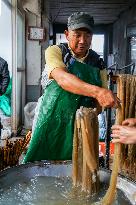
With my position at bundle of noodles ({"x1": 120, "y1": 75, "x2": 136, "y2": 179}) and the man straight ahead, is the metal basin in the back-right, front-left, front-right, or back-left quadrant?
front-left

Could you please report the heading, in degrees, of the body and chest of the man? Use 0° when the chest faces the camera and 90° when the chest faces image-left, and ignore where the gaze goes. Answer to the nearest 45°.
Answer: approximately 315°

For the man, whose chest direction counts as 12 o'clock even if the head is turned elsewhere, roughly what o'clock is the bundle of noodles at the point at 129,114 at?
The bundle of noodles is roughly at 11 o'clock from the man.

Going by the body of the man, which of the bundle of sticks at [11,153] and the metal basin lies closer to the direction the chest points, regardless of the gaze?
the metal basin

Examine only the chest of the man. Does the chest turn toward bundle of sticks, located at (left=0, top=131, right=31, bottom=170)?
no

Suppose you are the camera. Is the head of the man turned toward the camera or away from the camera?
toward the camera
